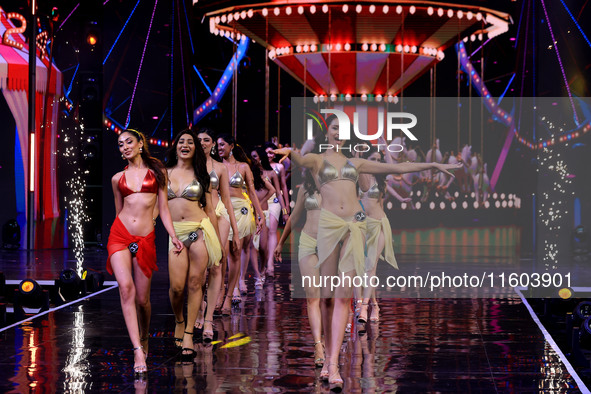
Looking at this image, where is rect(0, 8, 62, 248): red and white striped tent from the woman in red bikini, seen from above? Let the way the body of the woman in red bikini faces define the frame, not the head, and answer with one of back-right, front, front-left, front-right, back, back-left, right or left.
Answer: back

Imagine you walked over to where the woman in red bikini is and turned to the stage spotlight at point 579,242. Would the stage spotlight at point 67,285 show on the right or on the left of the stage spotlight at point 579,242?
left

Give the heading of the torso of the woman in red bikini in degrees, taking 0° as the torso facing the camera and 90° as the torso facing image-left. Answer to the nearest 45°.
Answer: approximately 0°

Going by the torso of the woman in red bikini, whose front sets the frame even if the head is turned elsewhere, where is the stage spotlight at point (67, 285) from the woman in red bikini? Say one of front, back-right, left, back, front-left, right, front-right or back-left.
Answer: back

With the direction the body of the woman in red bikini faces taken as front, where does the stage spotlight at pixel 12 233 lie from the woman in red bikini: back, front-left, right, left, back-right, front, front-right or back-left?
back

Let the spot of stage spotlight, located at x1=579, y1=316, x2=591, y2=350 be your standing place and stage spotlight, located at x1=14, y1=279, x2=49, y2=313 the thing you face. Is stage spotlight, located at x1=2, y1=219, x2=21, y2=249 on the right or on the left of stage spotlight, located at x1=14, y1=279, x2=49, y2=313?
right

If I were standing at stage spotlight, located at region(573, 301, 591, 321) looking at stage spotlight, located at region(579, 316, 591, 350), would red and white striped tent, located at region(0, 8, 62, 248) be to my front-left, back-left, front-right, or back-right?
back-right

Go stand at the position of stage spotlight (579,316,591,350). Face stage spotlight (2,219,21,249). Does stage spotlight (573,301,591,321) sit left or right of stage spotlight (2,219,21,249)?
right

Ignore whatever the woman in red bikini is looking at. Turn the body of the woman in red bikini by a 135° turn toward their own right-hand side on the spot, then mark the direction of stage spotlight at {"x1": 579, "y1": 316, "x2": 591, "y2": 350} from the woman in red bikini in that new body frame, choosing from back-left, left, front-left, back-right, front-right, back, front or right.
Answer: back-right

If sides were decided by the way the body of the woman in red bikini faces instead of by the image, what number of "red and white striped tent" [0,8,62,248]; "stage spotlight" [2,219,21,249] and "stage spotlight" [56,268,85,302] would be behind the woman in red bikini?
3
